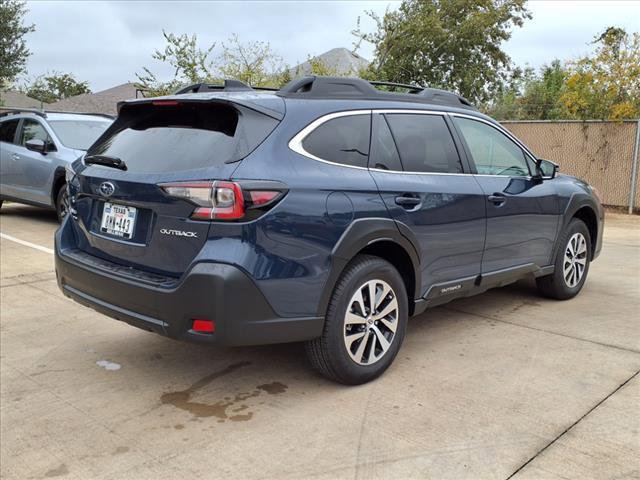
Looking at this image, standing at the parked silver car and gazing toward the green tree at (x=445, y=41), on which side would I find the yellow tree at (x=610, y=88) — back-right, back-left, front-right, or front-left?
front-right

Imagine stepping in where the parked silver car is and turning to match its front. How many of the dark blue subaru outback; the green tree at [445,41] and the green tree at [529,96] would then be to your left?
2

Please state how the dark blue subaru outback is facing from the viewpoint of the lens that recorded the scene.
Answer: facing away from the viewer and to the right of the viewer

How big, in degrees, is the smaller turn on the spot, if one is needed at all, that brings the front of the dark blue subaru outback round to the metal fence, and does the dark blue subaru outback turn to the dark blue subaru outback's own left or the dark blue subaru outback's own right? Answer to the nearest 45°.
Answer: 0° — it already faces it

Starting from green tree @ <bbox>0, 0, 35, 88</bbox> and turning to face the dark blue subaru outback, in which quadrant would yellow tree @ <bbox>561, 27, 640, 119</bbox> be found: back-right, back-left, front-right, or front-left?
front-left

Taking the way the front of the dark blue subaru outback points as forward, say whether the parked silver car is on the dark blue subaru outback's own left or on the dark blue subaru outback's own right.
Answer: on the dark blue subaru outback's own left

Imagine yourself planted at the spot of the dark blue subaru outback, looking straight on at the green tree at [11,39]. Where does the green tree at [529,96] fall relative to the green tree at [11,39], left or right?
right

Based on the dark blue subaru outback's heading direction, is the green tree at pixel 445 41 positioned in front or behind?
in front
